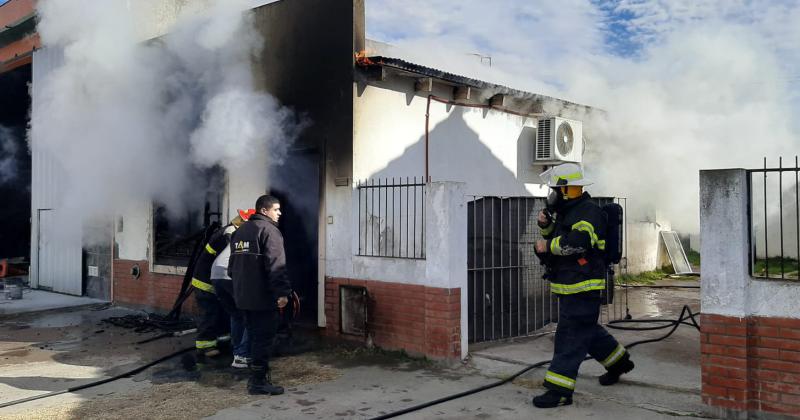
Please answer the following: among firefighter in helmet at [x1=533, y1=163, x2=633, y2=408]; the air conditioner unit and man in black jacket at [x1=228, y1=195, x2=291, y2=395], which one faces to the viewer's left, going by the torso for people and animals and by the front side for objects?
the firefighter in helmet

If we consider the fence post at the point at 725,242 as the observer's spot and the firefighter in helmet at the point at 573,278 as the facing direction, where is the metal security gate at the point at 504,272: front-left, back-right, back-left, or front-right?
front-right

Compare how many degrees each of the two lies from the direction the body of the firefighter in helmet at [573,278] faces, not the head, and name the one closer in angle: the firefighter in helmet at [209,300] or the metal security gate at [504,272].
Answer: the firefighter in helmet

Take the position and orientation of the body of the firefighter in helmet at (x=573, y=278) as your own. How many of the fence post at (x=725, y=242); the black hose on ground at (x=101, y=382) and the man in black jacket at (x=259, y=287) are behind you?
1

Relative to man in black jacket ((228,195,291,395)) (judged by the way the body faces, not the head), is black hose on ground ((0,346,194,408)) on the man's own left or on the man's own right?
on the man's own left

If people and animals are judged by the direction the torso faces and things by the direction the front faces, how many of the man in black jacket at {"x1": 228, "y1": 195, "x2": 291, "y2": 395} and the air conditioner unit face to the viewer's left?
0

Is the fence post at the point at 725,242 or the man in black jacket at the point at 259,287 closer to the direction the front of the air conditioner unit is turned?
the fence post

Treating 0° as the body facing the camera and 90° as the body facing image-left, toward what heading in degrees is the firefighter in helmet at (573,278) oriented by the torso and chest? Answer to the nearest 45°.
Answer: approximately 90°

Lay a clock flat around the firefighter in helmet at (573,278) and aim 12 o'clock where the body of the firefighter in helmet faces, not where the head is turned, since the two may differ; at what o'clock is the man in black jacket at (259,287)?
The man in black jacket is roughly at 12 o'clock from the firefighter in helmet.

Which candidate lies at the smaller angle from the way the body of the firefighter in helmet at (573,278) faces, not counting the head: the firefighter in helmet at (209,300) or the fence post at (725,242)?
the firefighter in helmet

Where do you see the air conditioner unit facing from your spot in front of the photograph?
facing the viewer and to the right of the viewer

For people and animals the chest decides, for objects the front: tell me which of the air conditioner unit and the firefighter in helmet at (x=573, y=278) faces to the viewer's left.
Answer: the firefighter in helmet

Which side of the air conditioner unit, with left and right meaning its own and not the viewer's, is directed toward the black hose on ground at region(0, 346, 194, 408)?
right
